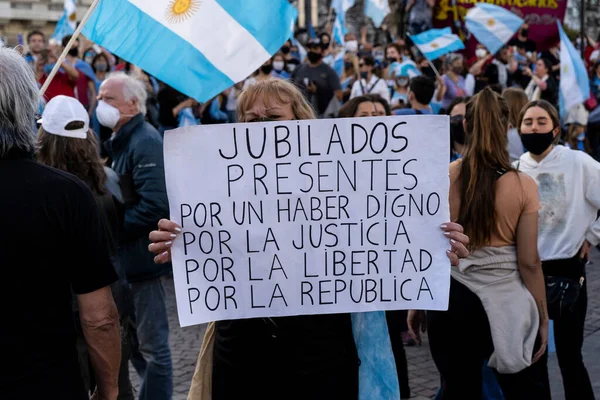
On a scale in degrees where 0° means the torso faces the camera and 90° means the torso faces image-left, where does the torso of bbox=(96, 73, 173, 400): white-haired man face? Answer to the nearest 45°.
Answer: approximately 90°

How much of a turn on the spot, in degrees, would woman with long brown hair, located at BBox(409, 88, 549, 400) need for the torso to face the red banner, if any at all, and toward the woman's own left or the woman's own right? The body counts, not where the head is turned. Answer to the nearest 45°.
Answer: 0° — they already face it

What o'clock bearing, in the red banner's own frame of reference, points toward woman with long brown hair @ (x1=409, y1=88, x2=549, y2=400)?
The woman with long brown hair is roughly at 12 o'clock from the red banner.

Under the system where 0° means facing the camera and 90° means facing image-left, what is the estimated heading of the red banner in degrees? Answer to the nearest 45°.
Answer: approximately 0°

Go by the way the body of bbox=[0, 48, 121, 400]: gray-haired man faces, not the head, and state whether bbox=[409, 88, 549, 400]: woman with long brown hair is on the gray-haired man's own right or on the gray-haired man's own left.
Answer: on the gray-haired man's own right
